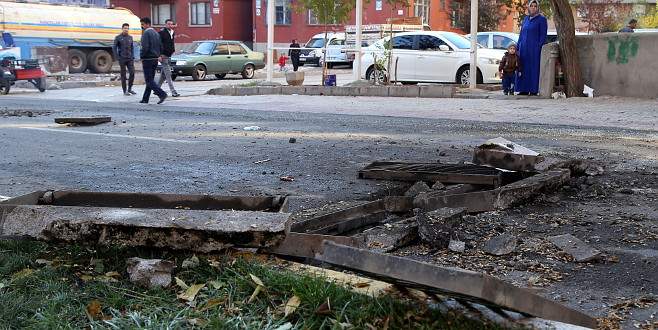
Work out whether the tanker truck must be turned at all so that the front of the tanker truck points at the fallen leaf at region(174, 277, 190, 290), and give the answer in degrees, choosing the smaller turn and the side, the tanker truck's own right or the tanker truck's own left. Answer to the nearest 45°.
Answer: approximately 90° to the tanker truck's own left

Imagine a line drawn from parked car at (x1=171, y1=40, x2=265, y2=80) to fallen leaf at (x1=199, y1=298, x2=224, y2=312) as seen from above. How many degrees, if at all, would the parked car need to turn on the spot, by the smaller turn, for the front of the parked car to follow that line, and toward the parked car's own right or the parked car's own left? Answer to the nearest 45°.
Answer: approximately 45° to the parked car's own left

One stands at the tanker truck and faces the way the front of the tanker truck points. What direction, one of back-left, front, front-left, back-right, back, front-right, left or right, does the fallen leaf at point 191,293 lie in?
left

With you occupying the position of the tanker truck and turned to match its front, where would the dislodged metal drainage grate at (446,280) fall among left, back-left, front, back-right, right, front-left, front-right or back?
left

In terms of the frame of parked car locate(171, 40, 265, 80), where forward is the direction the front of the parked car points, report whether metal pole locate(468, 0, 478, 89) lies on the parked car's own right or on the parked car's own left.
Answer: on the parked car's own left

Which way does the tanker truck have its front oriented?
to the viewer's left

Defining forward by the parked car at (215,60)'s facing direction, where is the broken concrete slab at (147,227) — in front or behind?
in front

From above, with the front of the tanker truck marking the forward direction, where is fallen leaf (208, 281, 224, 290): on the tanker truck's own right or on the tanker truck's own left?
on the tanker truck's own left

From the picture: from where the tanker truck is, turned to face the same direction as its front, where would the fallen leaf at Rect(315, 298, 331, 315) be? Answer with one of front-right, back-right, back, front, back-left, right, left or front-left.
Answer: left
